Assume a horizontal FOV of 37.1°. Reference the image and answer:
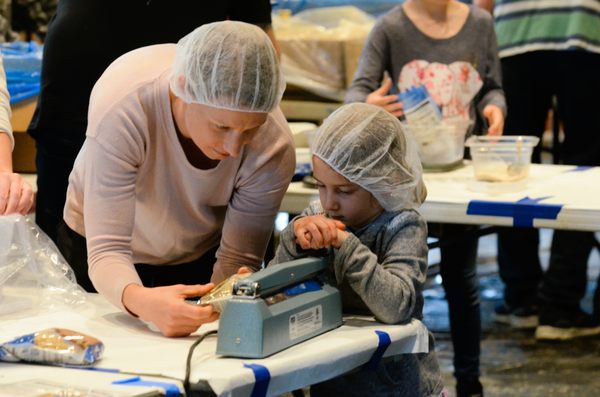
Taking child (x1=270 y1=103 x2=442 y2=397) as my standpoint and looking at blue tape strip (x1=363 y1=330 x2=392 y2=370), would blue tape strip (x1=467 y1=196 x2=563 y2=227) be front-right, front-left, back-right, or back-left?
back-left

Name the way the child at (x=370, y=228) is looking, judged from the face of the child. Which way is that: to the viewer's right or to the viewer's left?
to the viewer's left

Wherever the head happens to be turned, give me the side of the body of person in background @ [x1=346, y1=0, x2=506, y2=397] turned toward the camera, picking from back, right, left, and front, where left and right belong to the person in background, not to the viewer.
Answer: front

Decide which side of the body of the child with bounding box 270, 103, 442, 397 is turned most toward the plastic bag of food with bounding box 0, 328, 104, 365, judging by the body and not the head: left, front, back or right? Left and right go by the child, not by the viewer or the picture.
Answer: front

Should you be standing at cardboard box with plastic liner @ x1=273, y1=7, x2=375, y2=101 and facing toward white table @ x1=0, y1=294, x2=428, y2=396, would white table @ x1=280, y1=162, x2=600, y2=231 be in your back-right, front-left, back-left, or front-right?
front-left

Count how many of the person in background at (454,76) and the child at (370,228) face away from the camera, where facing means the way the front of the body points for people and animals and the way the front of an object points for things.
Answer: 0

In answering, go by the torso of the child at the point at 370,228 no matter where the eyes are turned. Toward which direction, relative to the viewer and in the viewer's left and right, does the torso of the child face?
facing the viewer and to the left of the viewer

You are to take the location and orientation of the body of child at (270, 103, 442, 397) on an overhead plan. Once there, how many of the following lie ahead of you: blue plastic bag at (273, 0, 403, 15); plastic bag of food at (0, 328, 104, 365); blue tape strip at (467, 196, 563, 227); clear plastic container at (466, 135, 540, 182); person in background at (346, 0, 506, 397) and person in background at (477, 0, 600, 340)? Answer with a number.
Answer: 1

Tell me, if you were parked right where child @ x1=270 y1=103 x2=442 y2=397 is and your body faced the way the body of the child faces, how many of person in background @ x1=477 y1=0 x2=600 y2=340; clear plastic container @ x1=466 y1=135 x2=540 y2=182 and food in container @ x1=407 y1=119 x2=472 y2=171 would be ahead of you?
0
